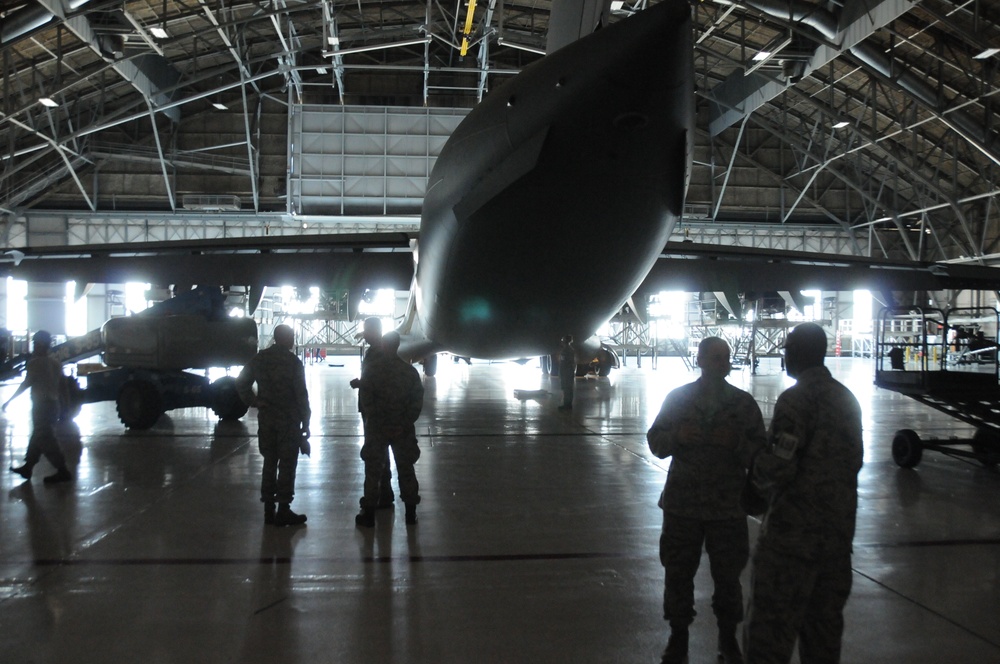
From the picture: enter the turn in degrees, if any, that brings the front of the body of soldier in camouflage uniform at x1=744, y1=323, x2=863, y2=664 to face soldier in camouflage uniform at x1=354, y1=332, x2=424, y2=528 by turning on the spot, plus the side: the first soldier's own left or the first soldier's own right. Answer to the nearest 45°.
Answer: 0° — they already face them

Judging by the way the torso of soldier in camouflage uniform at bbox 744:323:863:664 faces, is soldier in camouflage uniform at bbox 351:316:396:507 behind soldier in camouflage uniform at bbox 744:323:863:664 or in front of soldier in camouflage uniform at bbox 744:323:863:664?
in front

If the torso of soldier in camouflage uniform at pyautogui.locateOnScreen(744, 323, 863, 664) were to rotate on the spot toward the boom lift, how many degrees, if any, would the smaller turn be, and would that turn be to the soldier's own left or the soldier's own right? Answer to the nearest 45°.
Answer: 0° — they already face it

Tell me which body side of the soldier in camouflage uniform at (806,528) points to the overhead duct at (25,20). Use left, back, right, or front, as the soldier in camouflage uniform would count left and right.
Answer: front

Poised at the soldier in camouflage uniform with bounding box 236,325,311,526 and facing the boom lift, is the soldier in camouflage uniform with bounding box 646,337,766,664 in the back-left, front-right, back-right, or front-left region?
back-right

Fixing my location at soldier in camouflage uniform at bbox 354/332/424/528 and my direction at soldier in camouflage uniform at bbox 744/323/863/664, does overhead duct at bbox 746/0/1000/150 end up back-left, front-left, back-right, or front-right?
back-left

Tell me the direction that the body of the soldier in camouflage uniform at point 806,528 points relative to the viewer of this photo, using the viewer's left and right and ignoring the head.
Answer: facing away from the viewer and to the left of the viewer

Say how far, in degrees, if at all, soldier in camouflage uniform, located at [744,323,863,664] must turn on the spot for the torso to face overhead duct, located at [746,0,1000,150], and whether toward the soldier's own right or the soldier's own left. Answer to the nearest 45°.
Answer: approximately 45° to the soldier's own right
